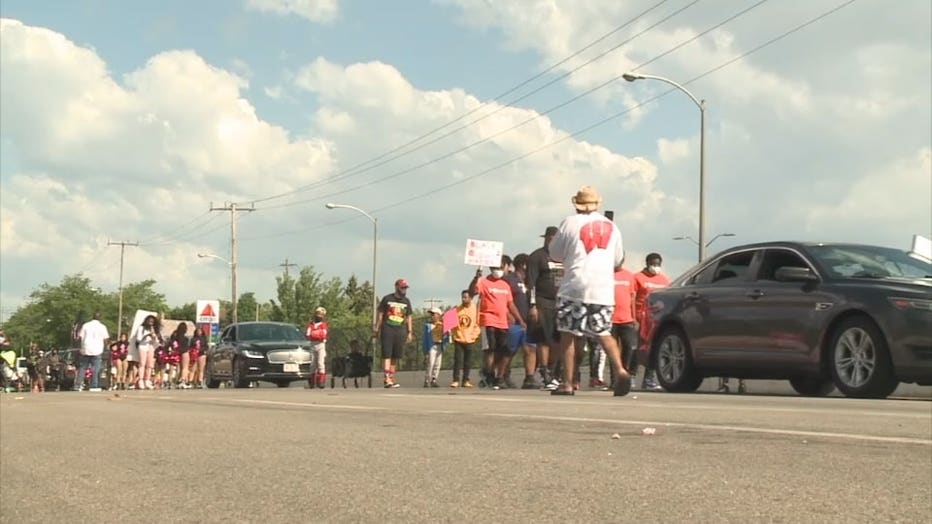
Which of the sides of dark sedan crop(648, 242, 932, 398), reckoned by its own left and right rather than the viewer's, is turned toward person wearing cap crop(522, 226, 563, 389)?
back

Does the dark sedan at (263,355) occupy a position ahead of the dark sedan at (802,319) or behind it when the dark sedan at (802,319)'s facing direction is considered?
behind

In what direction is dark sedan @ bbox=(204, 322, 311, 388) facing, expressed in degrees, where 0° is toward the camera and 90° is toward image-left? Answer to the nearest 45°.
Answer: approximately 315°

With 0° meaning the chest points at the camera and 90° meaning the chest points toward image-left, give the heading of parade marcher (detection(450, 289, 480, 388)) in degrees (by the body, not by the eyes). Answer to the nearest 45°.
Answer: approximately 0°

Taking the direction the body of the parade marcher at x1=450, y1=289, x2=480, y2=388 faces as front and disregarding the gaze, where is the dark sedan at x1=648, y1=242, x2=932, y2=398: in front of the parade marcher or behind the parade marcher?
in front

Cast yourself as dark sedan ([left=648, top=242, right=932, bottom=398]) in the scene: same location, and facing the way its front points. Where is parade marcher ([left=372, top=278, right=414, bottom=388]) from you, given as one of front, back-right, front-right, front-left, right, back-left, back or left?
back

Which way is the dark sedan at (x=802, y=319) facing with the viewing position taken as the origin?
facing the viewer and to the right of the viewer

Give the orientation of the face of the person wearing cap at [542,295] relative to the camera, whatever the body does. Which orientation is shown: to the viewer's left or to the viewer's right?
to the viewer's left

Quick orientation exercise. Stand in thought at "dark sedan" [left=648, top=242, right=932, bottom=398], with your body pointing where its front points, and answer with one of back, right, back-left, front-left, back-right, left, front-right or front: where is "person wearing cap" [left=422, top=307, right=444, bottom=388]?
back
